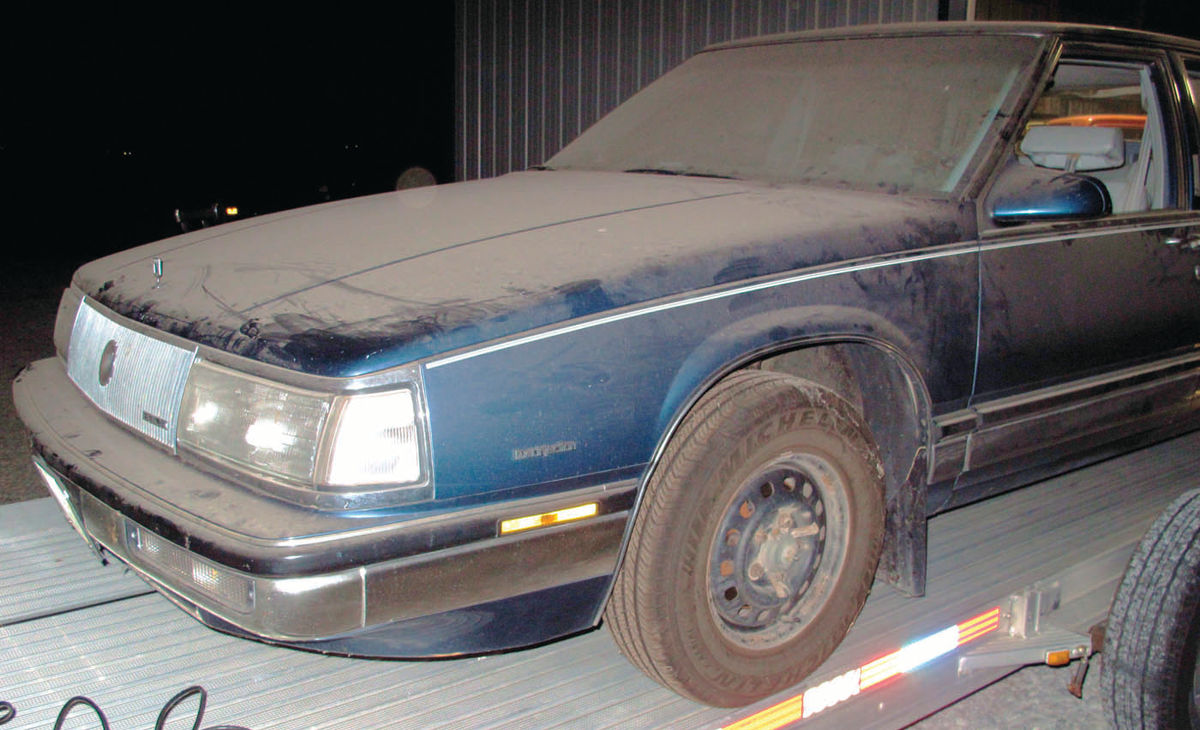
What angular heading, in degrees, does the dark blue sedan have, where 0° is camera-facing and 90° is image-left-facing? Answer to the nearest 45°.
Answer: approximately 45°
